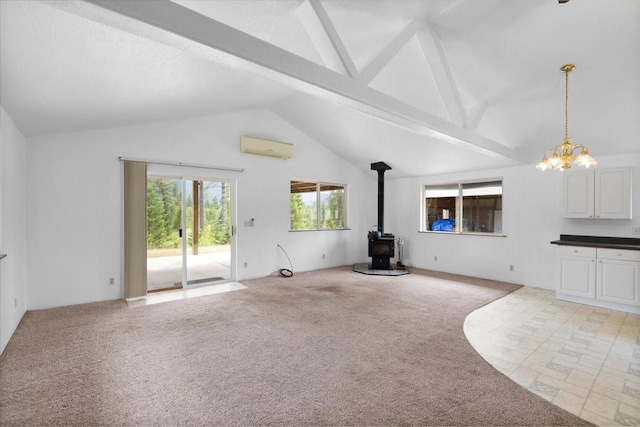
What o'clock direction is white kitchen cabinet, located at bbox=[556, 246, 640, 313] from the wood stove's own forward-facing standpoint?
The white kitchen cabinet is roughly at 10 o'clock from the wood stove.

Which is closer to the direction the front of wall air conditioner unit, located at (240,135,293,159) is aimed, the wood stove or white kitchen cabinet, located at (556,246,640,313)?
the white kitchen cabinet

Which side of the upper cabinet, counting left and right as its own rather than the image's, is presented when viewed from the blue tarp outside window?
right

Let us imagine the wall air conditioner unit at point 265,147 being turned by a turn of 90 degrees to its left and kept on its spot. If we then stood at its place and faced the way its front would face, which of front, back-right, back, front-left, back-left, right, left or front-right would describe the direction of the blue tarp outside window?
front-right

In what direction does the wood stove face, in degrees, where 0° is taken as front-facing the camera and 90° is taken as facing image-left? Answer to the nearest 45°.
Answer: approximately 0°

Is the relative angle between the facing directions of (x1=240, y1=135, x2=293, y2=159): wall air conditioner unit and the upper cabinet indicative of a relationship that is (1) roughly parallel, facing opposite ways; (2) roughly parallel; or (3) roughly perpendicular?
roughly perpendicular

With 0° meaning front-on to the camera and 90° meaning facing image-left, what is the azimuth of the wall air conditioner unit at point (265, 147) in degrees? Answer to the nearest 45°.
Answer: approximately 315°

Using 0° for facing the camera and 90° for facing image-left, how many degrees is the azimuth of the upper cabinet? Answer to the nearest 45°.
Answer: approximately 0°

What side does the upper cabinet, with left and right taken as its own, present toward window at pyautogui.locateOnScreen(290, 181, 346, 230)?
right

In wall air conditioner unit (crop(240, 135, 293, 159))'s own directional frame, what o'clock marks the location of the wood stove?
The wood stove is roughly at 10 o'clock from the wall air conditioner unit.

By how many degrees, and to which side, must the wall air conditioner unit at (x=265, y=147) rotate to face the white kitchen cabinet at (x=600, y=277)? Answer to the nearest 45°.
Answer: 0° — it already faces it

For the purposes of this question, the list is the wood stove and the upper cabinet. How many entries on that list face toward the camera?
2

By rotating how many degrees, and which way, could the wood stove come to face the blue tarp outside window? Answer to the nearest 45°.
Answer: approximately 90° to its left
